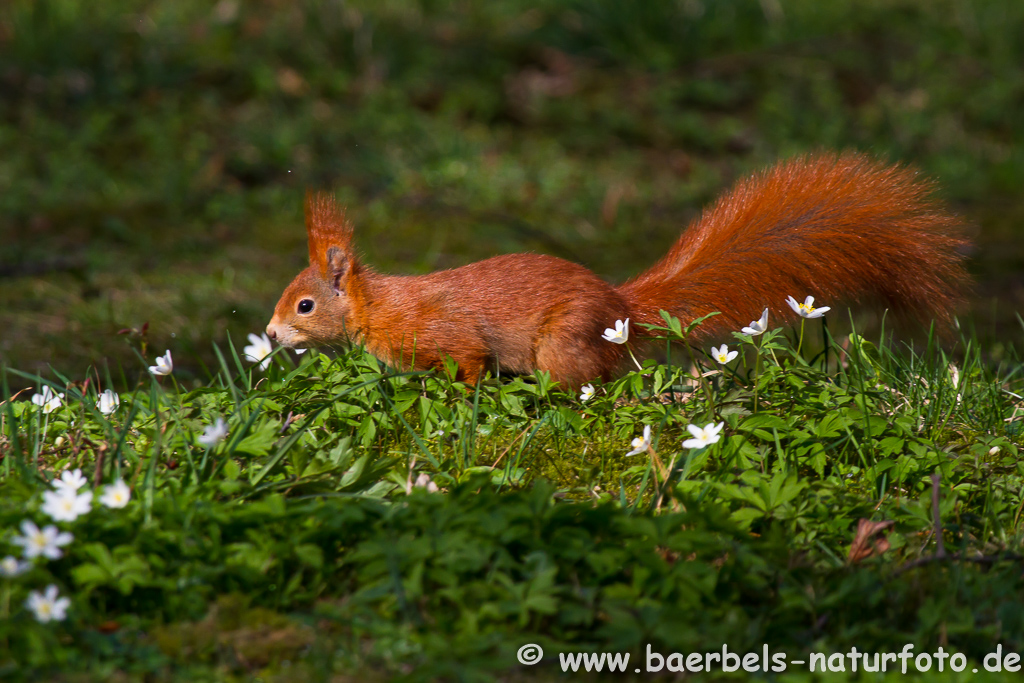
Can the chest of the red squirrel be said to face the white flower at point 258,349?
yes

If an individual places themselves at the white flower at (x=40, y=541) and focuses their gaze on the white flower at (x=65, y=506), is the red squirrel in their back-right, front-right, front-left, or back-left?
front-right

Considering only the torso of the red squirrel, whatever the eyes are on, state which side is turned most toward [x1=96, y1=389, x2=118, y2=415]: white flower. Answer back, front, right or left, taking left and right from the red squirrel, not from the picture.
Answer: front

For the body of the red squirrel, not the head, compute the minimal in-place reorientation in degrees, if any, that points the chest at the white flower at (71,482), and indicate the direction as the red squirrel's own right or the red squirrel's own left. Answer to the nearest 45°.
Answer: approximately 45° to the red squirrel's own left

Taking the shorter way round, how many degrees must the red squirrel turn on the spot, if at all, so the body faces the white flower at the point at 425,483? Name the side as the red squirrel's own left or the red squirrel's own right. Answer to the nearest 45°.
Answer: approximately 45° to the red squirrel's own left

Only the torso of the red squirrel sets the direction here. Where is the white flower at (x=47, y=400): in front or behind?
in front

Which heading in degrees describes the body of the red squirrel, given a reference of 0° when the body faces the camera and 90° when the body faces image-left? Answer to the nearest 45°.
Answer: approximately 90°

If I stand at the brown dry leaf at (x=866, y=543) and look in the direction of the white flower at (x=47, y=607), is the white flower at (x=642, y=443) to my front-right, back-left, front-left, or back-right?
front-right

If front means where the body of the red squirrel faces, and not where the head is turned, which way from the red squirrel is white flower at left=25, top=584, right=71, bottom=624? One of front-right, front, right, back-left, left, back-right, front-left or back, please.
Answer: front-left
